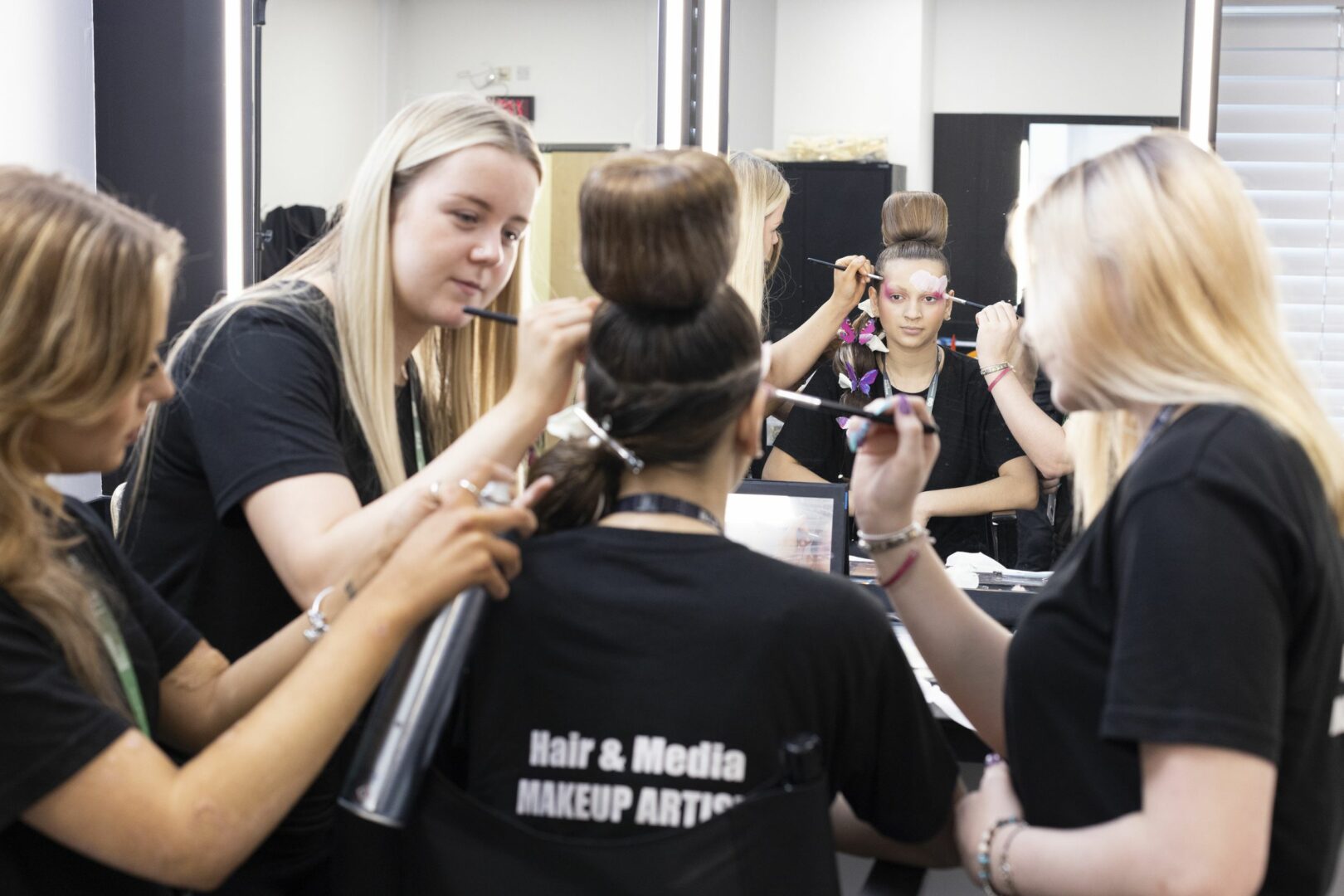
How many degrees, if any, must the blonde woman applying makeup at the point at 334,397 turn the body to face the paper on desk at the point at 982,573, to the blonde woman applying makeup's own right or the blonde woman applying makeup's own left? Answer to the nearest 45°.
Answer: approximately 90° to the blonde woman applying makeup's own left

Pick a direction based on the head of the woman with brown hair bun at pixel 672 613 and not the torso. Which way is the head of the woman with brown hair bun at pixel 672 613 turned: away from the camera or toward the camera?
away from the camera

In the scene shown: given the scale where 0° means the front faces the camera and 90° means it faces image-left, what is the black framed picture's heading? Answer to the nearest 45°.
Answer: approximately 0°

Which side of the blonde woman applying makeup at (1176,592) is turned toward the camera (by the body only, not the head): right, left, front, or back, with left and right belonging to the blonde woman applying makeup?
left

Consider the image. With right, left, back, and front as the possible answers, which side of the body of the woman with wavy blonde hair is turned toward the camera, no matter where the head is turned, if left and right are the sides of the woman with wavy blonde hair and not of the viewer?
right
